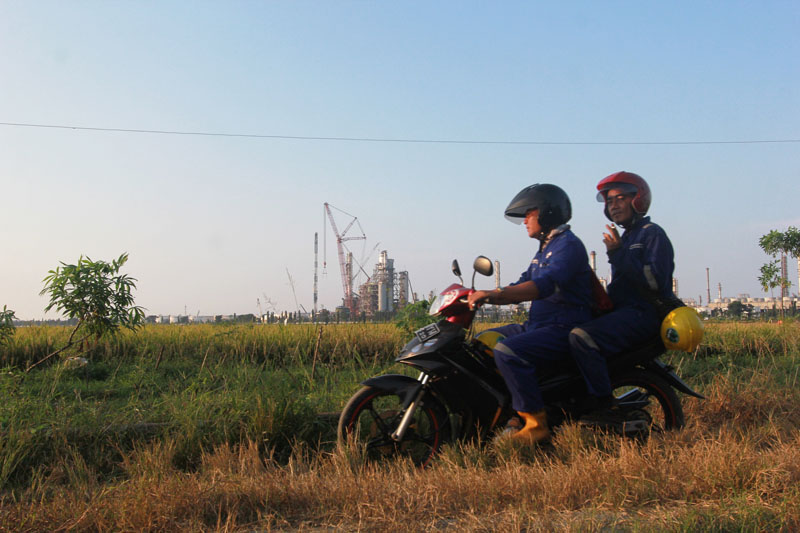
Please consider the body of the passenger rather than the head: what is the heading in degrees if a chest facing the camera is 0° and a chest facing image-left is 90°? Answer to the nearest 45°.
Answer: approximately 90°

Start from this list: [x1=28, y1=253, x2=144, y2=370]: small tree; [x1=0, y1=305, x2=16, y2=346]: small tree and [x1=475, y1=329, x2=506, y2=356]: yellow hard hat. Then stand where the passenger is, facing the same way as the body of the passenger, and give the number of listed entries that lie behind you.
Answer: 0

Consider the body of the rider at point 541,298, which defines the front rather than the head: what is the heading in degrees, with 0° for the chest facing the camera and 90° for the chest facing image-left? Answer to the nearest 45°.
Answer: approximately 90°

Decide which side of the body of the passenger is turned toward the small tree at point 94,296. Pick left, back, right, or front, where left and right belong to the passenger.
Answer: front

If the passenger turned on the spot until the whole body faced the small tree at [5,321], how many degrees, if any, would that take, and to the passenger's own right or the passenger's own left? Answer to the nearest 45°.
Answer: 0° — they already face it

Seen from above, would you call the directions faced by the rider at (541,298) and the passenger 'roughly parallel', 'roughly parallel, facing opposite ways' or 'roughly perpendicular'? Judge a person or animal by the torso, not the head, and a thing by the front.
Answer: roughly parallel

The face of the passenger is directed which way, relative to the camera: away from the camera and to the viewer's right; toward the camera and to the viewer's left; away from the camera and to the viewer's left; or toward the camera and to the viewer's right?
toward the camera and to the viewer's left

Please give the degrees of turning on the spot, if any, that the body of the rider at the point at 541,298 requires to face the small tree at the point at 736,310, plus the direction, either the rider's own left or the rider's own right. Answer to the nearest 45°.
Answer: approximately 90° to the rider's own right

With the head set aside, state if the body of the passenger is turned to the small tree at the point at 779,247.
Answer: no

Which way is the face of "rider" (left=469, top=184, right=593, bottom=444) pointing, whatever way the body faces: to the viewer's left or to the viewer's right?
to the viewer's left

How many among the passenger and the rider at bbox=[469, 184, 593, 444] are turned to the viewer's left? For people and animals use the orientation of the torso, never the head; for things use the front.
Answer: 2

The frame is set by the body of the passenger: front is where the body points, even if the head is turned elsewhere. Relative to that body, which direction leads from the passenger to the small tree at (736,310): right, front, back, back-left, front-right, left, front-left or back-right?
right
